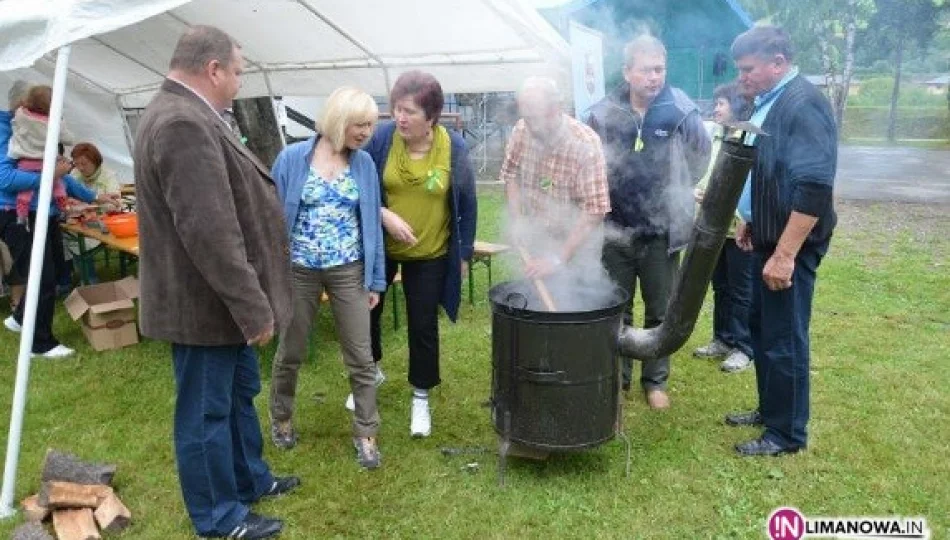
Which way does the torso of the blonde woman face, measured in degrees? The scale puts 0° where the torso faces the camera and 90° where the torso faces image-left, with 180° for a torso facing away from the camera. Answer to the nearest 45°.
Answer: approximately 0°

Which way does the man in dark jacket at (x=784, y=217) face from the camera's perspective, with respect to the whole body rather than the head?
to the viewer's left

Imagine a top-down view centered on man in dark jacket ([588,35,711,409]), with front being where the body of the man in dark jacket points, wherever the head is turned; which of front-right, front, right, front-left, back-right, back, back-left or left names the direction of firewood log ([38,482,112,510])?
front-right

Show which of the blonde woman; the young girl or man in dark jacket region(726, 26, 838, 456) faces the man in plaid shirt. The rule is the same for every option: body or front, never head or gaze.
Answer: the man in dark jacket

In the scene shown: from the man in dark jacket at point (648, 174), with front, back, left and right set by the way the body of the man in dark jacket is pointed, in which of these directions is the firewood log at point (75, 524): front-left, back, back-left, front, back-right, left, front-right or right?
front-right

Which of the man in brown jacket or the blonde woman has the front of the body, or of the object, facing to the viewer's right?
the man in brown jacket

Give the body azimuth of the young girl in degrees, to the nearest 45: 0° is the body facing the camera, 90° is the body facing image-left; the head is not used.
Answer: approximately 225°

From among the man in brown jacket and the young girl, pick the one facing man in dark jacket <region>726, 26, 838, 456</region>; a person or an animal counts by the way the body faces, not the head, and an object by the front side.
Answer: the man in brown jacket

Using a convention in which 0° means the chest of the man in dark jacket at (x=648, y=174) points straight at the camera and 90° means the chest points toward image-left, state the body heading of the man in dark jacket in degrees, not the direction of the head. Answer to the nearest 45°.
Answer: approximately 0°

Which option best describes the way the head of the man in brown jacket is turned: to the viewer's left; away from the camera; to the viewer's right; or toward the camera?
to the viewer's right

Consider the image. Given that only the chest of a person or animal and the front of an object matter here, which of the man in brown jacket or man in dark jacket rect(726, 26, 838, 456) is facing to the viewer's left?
the man in dark jacket

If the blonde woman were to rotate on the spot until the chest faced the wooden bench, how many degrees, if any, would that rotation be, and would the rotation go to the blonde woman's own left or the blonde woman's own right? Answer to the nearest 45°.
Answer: approximately 135° to the blonde woman's own left

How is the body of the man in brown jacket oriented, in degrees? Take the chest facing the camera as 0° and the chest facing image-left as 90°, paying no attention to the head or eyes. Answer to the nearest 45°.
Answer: approximately 270°

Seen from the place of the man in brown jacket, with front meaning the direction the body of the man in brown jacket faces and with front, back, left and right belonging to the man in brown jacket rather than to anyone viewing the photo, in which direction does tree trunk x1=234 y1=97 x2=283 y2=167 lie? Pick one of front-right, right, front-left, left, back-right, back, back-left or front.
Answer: left
